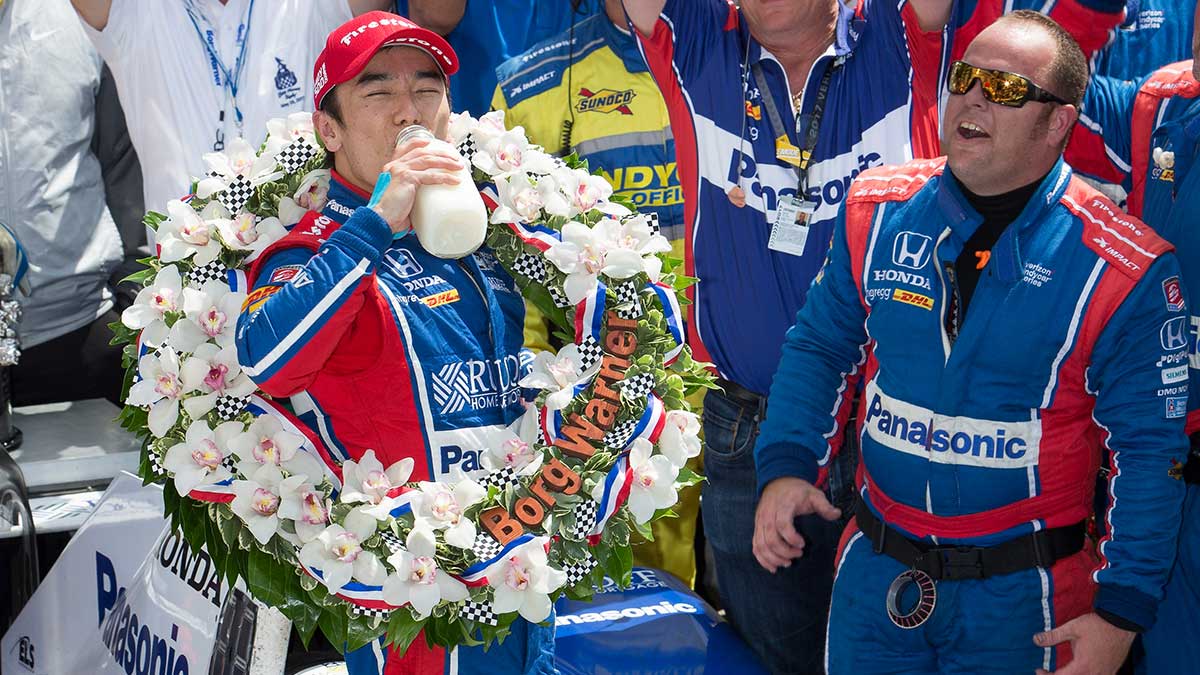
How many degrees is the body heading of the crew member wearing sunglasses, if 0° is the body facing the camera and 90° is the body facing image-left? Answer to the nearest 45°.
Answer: approximately 45°

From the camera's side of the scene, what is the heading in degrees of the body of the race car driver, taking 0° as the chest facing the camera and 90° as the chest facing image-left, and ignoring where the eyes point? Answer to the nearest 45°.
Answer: approximately 315°

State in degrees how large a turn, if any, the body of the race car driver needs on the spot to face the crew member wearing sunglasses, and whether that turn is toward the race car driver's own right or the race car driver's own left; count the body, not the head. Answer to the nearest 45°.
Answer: approximately 45° to the race car driver's own left
